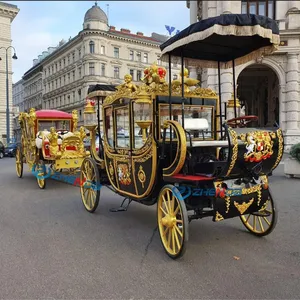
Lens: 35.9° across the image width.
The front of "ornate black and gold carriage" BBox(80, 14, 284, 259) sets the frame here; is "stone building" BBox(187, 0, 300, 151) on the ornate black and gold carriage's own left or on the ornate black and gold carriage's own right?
on the ornate black and gold carriage's own left

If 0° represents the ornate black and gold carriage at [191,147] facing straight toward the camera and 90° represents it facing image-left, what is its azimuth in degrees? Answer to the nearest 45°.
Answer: approximately 315°

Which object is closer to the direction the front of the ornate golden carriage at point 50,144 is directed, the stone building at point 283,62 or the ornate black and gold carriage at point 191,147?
the ornate black and gold carriage

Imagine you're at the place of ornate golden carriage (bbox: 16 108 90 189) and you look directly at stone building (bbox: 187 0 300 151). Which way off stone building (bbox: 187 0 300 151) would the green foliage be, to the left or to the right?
right

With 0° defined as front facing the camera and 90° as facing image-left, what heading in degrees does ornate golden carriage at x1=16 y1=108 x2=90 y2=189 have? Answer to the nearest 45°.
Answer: approximately 315°

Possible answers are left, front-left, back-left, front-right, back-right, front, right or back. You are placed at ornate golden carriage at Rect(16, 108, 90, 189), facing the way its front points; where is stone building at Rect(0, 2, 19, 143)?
back-left

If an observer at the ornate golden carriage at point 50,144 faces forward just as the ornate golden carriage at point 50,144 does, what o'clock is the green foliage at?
The green foliage is roughly at 11 o'clock from the ornate golden carriage.

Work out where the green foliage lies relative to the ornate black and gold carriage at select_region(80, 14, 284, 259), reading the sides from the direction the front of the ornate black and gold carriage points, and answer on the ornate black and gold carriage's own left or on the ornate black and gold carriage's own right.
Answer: on the ornate black and gold carriage's own left
